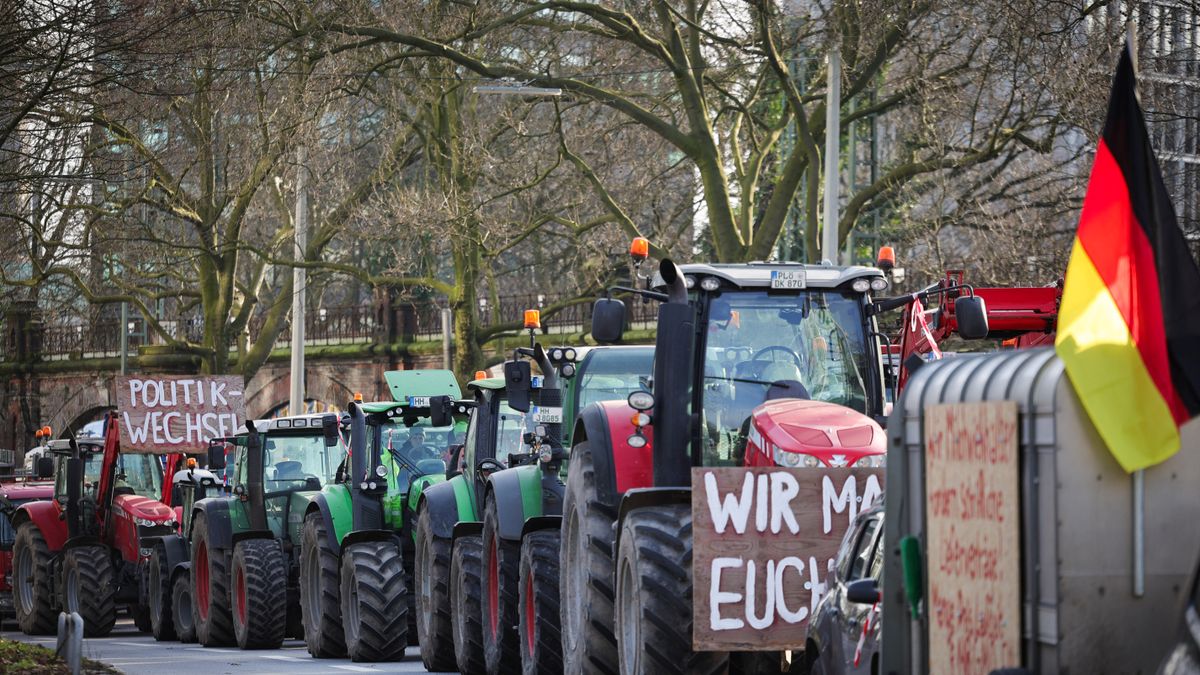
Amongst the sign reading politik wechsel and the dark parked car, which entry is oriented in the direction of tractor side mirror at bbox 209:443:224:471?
the sign reading politik wechsel

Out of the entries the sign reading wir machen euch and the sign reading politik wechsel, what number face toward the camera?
2

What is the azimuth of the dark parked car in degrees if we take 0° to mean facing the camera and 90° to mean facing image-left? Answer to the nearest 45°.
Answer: approximately 45°

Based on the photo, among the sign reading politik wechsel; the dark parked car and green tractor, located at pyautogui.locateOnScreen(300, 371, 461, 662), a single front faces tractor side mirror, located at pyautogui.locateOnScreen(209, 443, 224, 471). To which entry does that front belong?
the sign reading politik wechsel

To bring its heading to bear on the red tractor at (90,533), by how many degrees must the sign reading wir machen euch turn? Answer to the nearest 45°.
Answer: approximately 135° to its right

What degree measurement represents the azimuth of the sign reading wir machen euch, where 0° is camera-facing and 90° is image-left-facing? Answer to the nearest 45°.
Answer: approximately 0°

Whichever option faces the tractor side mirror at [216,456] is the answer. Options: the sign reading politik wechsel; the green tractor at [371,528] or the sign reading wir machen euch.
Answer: the sign reading politik wechsel

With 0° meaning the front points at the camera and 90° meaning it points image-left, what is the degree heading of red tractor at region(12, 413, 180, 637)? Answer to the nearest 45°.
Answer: approximately 315°

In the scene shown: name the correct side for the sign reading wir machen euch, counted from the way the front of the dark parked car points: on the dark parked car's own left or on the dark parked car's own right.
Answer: on the dark parked car's own right

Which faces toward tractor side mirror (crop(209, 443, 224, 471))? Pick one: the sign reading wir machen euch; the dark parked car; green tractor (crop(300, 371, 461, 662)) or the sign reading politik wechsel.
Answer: the sign reading politik wechsel

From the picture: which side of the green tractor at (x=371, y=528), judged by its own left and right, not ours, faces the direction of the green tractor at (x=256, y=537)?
back

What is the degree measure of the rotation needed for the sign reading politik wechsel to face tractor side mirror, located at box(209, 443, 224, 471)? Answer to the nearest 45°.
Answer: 0° — it already faces it
